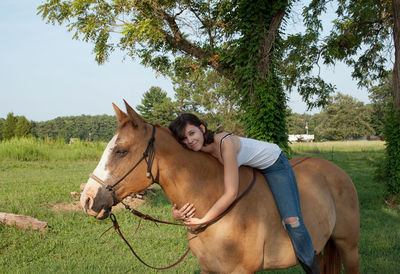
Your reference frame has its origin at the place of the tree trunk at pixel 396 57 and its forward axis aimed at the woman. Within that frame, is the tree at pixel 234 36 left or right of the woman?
right

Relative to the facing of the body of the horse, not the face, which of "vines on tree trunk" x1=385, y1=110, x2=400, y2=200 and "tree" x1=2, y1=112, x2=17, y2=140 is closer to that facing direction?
the tree

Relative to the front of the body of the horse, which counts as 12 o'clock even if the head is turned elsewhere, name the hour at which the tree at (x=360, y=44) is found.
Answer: The tree is roughly at 4 o'clock from the horse.

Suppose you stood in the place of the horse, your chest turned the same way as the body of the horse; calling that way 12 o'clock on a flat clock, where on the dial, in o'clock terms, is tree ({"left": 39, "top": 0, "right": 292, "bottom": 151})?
The tree is roughly at 3 o'clock from the horse.

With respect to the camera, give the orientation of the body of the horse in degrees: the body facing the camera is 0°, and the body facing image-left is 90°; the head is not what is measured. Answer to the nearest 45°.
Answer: approximately 90°

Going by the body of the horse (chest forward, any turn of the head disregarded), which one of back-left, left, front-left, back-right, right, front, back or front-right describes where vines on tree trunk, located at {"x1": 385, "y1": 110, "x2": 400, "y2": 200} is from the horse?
back-right

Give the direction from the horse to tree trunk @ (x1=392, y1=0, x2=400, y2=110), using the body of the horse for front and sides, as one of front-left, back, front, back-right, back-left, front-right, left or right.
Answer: back-right

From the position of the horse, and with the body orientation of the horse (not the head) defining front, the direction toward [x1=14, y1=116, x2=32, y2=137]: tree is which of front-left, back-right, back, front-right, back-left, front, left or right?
front-right

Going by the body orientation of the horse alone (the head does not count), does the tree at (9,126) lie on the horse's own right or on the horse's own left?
on the horse's own right
